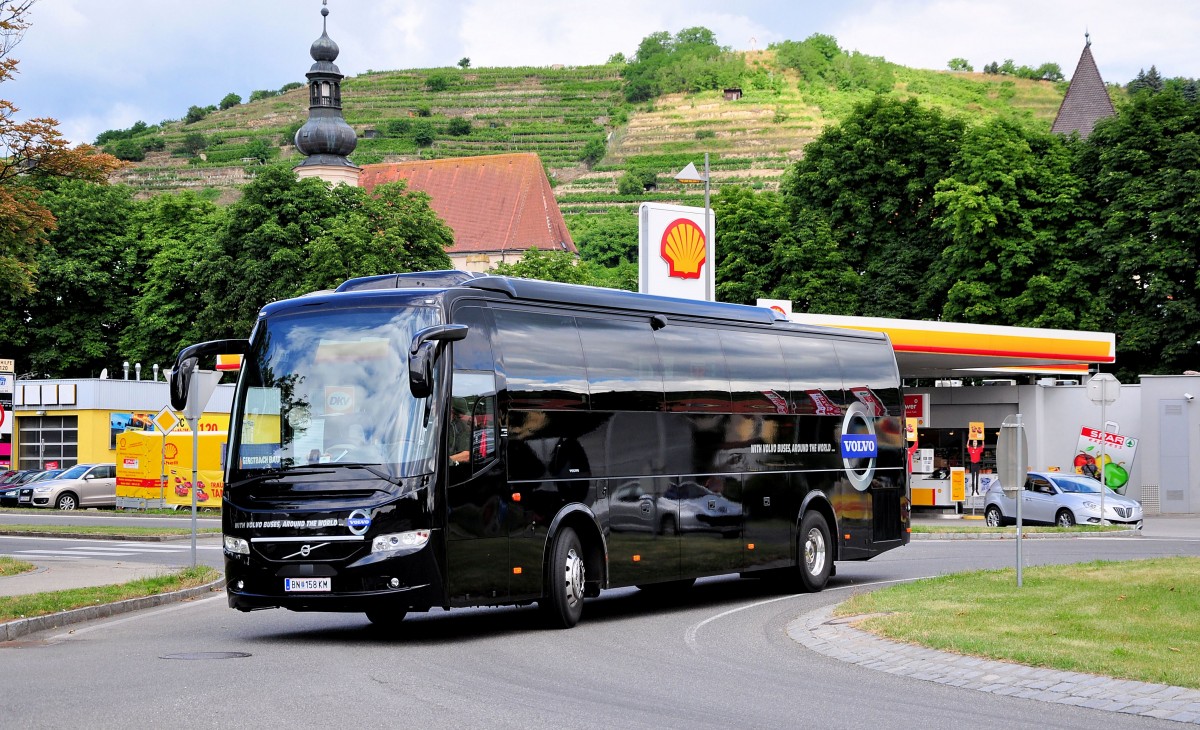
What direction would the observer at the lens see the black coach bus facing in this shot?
facing the viewer and to the left of the viewer

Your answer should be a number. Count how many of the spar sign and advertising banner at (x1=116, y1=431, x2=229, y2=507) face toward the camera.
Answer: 2

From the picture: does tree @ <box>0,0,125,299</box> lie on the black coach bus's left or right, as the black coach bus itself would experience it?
on its right

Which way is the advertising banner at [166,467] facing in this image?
toward the camera

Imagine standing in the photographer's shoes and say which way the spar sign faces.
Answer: facing the viewer

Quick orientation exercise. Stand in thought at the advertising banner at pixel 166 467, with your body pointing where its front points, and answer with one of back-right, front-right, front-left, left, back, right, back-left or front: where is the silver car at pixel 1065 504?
front-left

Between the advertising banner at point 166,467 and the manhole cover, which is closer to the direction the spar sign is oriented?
the manhole cover

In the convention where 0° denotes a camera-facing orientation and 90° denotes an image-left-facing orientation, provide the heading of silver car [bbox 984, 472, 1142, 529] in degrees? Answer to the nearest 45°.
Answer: approximately 315°
